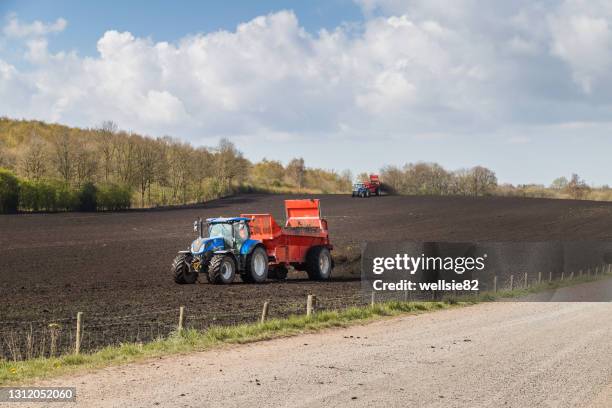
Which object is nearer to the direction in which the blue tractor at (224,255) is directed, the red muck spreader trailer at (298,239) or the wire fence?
the wire fence

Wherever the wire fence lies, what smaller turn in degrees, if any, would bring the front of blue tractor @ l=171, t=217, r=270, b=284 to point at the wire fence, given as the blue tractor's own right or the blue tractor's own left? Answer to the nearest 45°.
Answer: approximately 45° to the blue tractor's own left

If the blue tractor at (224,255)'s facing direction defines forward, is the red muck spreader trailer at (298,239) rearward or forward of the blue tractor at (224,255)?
rearward

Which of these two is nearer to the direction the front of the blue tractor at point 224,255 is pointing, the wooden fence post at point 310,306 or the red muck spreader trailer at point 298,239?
the wooden fence post

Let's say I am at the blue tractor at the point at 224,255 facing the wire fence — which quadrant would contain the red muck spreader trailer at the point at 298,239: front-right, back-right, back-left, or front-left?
back-left

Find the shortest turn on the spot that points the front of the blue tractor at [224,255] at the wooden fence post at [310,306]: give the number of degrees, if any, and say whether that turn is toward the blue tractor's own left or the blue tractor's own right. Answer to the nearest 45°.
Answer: approximately 45° to the blue tractor's own left

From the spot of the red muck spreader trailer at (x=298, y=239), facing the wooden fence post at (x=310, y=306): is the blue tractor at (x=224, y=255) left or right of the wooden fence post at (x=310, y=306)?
right
